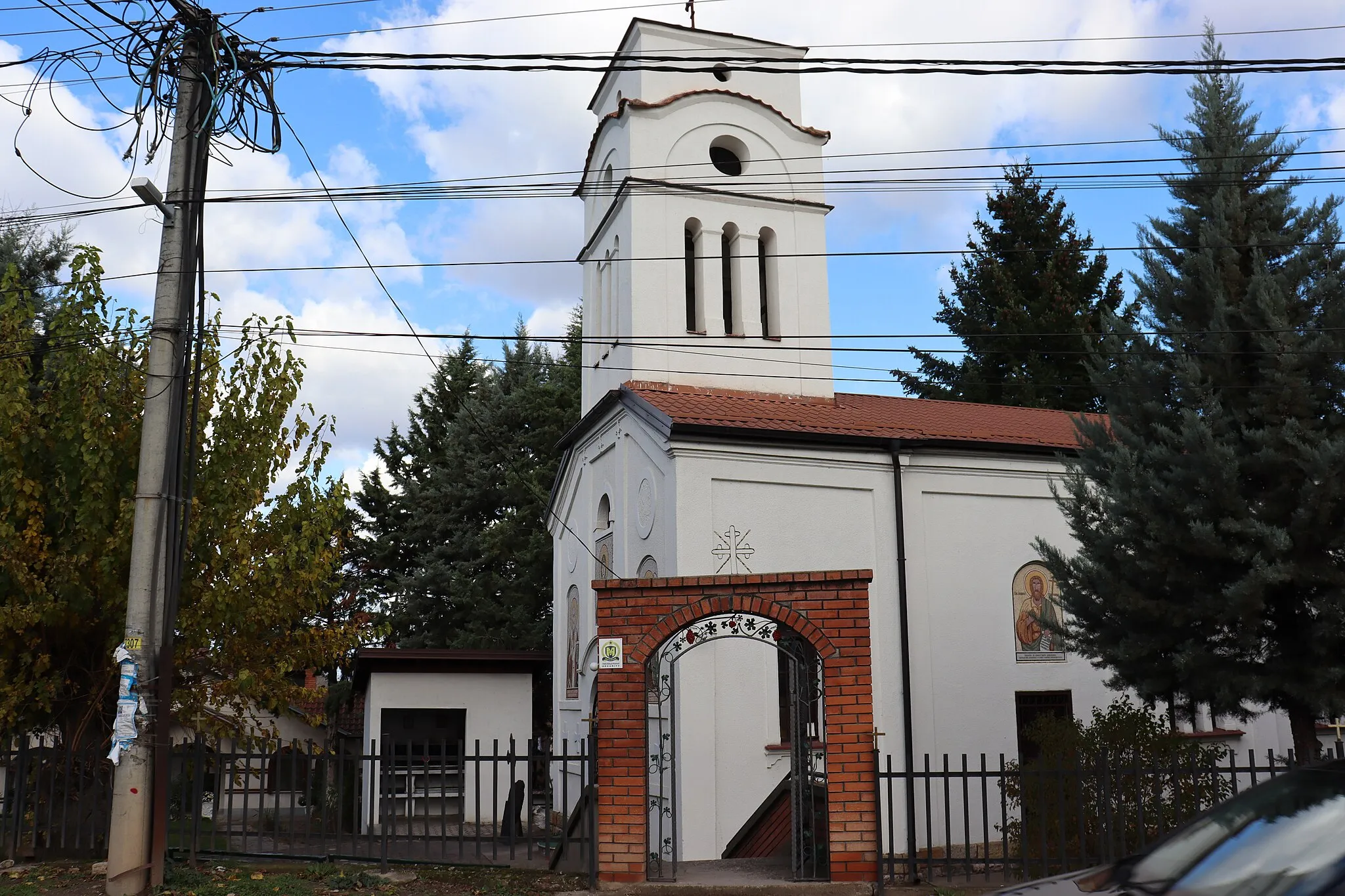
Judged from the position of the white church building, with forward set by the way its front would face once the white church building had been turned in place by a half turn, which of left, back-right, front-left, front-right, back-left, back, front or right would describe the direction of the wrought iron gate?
right

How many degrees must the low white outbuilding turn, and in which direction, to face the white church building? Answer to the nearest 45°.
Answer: approximately 45° to its left

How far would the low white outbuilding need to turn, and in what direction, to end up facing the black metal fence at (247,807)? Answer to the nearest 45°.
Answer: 0° — it already faces it

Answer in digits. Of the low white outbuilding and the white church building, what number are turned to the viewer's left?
1

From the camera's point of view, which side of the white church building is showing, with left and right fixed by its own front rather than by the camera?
left

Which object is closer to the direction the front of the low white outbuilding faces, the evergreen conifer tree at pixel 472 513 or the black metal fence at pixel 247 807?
the black metal fence

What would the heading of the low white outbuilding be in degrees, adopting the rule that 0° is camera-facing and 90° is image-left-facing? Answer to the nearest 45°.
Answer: approximately 0°

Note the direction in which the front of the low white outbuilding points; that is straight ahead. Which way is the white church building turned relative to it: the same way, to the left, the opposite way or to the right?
to the right

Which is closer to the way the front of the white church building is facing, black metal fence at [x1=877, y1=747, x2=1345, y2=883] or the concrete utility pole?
the concrete utility pole

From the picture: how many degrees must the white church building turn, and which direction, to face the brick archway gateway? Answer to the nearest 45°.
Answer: approximately 90° to its left
